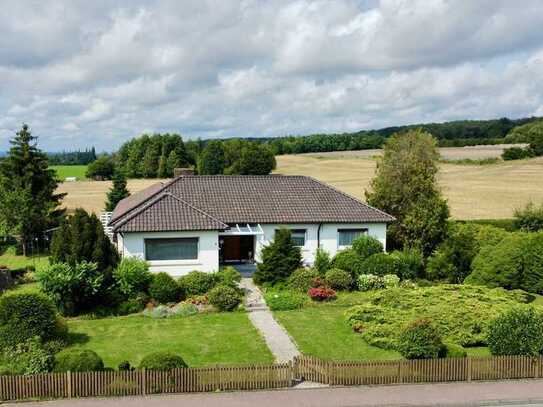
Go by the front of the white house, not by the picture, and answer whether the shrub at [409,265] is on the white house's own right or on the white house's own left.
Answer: on the white house's own left

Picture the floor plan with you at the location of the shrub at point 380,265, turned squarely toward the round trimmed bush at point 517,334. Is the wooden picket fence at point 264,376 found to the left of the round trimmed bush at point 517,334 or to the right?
right

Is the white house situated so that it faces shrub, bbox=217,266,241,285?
yes

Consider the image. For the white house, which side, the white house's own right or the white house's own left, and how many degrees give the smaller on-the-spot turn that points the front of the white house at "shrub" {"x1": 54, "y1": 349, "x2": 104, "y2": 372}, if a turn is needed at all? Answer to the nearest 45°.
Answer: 0° — it already faces it

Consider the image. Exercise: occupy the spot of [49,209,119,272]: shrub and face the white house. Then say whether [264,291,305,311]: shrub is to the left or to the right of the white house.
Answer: right

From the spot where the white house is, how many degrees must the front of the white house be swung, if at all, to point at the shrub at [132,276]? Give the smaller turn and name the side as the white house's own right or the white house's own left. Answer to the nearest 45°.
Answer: approximately 45° to the white house's own right

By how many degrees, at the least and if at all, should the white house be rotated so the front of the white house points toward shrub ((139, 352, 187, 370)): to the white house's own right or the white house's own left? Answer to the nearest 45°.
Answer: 0° — it already faces it

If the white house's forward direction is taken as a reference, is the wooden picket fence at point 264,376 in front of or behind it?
in front

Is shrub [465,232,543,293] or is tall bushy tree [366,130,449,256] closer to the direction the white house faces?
the shrub

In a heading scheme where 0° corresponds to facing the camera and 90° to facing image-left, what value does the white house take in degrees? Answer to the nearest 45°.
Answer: approximately 0°

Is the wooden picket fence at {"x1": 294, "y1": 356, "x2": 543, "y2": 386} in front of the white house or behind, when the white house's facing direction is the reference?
in front
